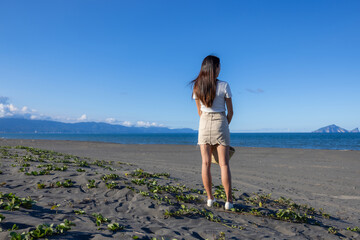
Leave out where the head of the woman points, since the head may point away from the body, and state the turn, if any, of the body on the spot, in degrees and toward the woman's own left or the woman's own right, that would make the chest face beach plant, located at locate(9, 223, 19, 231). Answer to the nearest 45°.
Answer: approximately 135° to the woman's own left

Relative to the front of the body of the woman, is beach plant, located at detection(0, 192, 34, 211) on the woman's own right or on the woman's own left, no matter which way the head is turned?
on the woman's own left

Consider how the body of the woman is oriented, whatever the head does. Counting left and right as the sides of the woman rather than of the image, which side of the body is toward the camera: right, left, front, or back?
back

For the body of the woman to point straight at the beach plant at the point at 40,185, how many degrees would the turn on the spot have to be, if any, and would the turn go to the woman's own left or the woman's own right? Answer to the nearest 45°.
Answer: approximately 90° to the woman's own left

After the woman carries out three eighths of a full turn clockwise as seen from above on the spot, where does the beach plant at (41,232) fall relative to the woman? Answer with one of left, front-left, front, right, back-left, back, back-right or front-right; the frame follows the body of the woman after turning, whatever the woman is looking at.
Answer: right

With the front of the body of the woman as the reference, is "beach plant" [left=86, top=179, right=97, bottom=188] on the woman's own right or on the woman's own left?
on the woman's own left

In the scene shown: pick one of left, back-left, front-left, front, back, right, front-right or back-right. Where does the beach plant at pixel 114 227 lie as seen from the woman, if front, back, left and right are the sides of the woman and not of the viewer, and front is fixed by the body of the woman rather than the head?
back-left
